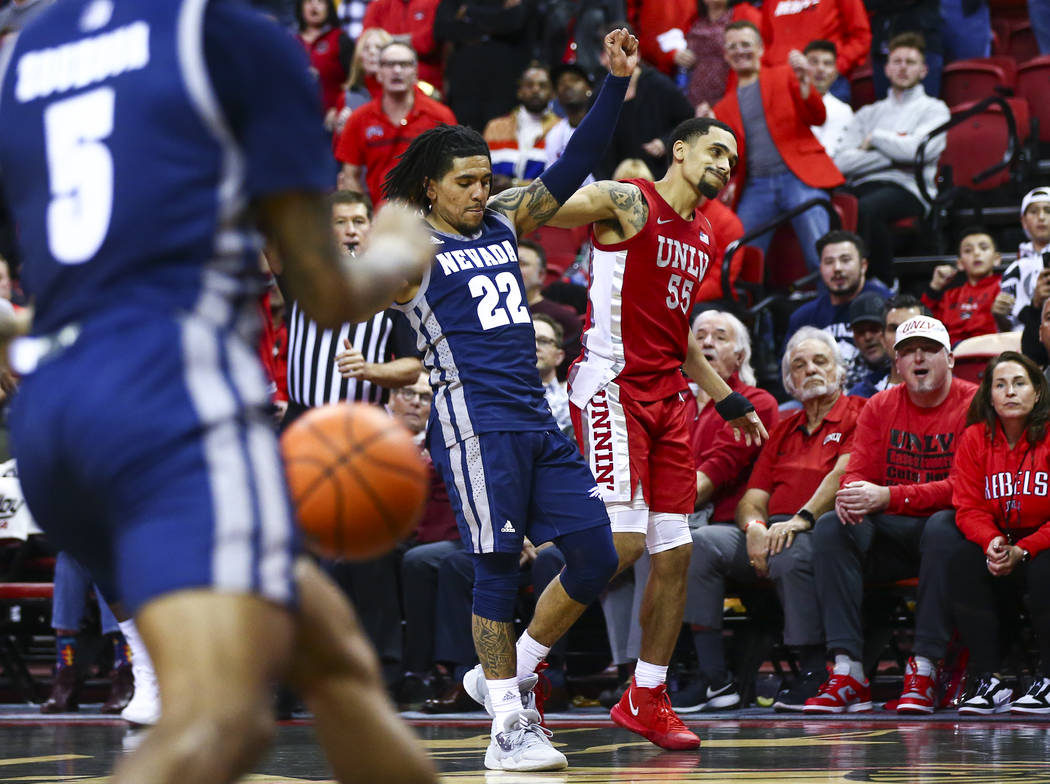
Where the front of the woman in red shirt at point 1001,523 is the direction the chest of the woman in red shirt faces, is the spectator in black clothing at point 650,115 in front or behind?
behind

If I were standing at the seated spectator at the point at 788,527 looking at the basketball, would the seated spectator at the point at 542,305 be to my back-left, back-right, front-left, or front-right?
back-right

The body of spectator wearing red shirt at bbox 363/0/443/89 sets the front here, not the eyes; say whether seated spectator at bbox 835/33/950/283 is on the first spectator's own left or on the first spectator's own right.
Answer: on the first spectator's own left

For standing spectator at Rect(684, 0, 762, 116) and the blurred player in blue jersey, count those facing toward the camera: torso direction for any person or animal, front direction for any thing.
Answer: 1

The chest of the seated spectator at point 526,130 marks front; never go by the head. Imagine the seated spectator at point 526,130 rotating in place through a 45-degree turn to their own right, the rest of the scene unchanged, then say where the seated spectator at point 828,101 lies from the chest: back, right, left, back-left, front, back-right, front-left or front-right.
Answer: back-left
